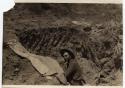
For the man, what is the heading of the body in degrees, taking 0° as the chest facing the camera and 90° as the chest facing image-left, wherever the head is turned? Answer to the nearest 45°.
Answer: approximately 45°
